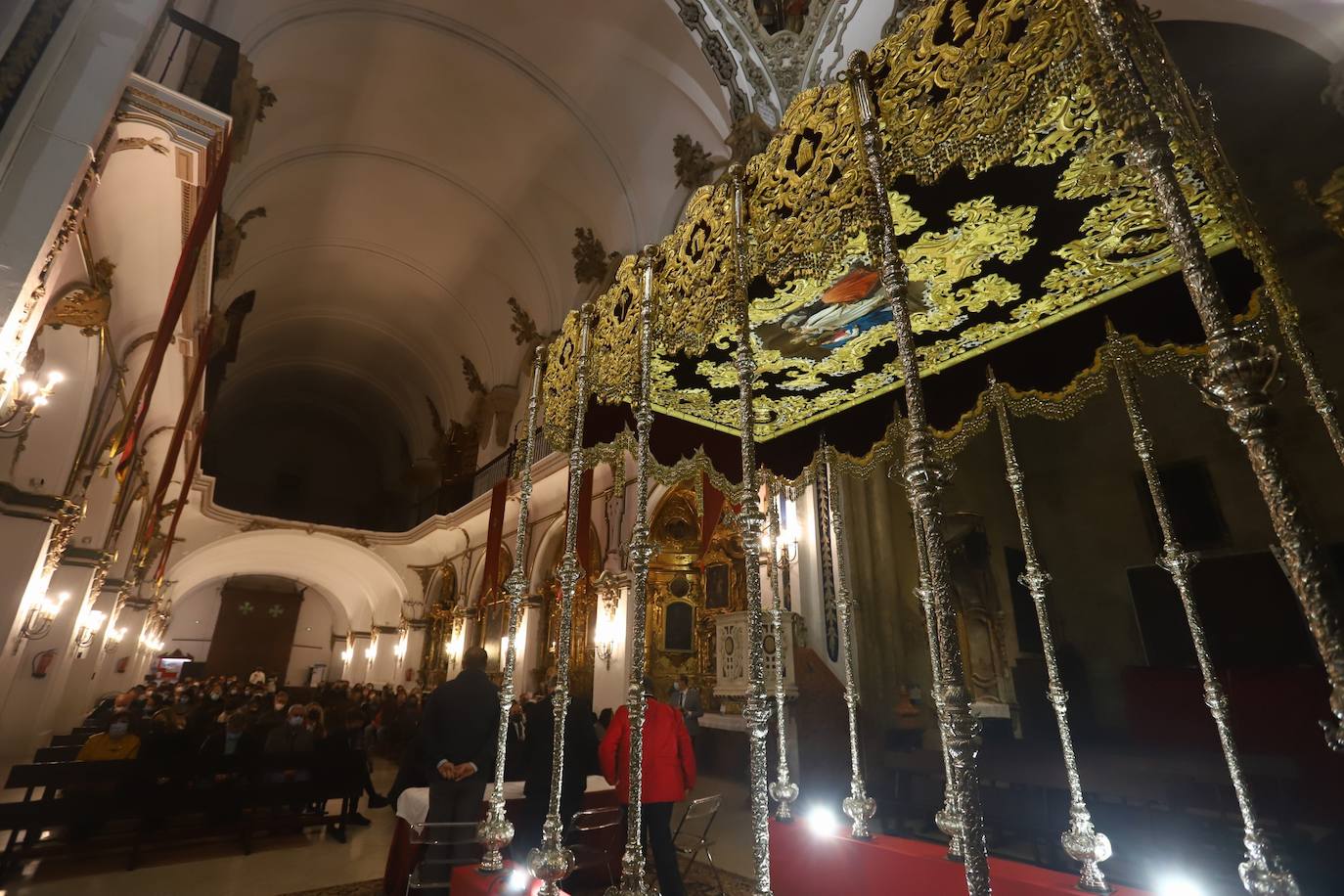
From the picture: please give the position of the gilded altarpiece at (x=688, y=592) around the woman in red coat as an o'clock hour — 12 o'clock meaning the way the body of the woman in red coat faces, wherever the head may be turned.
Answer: The gilded altarpiece is roughly at 12 o'clock from the woman in red coat.

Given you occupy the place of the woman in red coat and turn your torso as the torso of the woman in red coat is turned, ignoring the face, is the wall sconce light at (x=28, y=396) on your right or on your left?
on your left

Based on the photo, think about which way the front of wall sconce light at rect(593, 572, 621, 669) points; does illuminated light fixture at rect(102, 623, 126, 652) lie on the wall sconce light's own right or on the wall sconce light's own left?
on the wall sconce light's own right

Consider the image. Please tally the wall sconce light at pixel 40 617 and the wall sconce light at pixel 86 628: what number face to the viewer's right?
2

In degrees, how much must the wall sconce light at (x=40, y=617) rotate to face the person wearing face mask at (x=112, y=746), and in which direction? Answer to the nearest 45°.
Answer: approximately 90° to its right

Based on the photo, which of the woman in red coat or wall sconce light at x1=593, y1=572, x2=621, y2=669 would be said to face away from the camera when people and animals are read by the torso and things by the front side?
the woman in red coat

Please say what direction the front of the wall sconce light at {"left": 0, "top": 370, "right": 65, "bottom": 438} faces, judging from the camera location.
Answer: facing to the right of the viewer

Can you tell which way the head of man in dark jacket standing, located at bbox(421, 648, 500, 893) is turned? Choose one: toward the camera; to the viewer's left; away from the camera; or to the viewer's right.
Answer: away from the camera

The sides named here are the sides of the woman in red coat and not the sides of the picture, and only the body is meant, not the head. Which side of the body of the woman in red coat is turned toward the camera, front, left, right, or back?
back

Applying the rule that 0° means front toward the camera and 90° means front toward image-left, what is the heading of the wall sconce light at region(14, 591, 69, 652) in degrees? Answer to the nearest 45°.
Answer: approximately 270°

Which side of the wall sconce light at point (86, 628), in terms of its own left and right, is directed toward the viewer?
right
